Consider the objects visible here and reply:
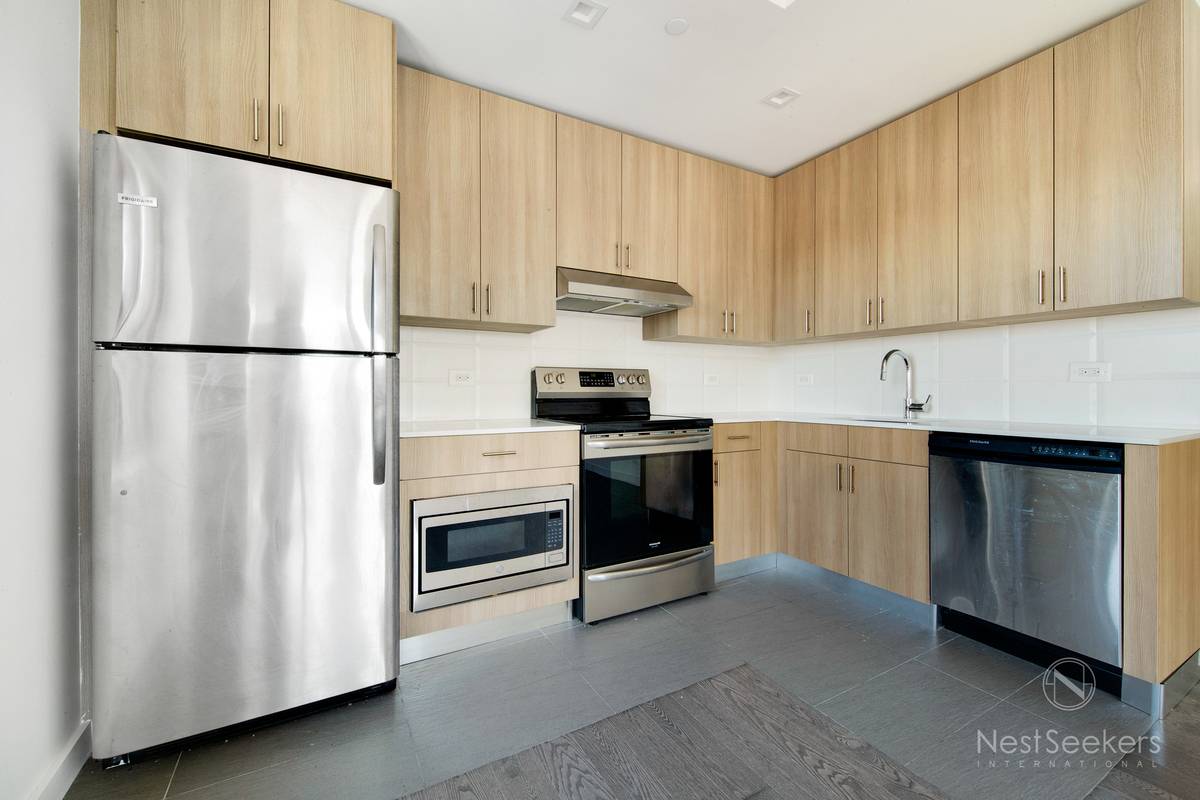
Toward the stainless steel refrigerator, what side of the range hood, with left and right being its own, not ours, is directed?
right

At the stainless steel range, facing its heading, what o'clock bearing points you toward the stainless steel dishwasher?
The stainless steel dishwasher is roughly at 11 o'clock from the stainless steel range.

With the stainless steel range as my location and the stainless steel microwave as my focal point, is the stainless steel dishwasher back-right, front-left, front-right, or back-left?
back-left

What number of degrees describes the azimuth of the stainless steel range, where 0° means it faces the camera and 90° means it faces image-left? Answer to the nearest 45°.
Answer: approximately 315°

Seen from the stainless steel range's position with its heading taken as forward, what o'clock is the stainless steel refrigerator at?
The stainless steel refrigerator is roughly at 3 o'clock from the stainless steel range.

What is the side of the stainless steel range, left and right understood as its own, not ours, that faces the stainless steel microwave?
right

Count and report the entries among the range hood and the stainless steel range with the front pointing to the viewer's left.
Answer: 0

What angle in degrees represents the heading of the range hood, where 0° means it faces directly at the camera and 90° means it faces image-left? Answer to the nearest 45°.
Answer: approximately 315°

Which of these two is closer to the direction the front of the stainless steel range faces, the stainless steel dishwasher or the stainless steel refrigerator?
the stainless steel dishwasher
